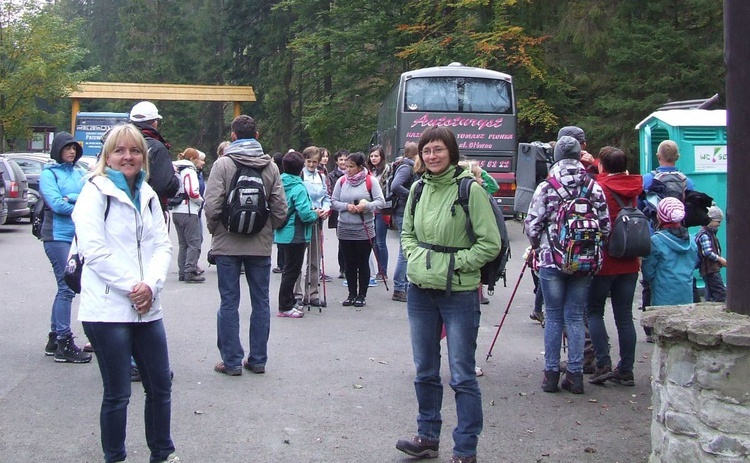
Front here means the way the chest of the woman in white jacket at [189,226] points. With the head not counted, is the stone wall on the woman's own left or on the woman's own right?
on the woman's own right

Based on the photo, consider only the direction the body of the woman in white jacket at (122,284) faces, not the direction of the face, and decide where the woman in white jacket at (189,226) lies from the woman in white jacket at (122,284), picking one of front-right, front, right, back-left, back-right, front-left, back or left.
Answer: back-left

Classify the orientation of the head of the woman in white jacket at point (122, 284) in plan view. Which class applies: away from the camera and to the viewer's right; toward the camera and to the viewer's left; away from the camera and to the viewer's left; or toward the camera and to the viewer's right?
toward the camera and to the viewer's right

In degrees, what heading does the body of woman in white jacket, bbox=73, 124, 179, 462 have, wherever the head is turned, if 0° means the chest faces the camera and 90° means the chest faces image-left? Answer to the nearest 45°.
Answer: approximately 315°

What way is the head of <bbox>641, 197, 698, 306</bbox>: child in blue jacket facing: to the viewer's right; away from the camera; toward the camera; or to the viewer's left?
away from the camera

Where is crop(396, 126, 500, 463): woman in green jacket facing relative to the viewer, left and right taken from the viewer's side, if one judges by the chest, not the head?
facing the viewer and to the left of the viewer

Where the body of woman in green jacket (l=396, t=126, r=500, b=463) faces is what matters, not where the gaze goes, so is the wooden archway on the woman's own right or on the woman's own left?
on the woman's own right
